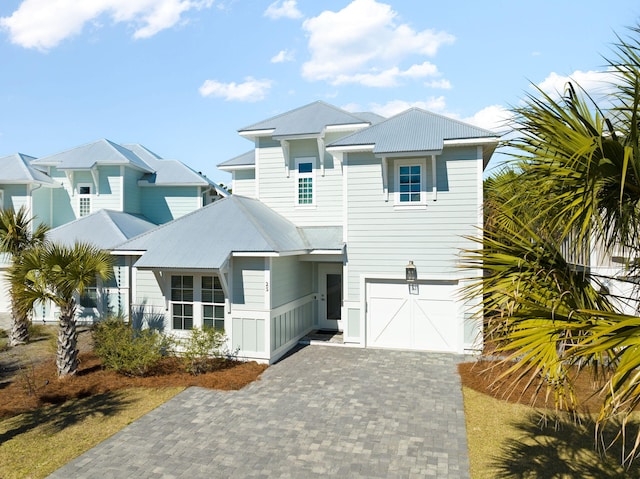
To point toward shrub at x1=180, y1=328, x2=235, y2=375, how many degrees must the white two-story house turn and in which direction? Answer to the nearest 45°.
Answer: approximately 45° to its right

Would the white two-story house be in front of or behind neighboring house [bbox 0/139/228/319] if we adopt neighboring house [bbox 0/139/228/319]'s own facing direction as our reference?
in front

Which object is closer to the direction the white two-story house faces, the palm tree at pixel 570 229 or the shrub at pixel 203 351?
the palm tree

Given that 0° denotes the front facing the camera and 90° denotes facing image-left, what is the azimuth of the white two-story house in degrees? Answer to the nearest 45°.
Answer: approximately 0°

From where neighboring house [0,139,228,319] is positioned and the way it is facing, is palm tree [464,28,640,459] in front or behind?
in front

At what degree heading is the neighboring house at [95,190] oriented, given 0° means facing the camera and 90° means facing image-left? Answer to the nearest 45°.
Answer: approximately 0°

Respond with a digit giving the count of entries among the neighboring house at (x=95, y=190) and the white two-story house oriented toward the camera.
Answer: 2
